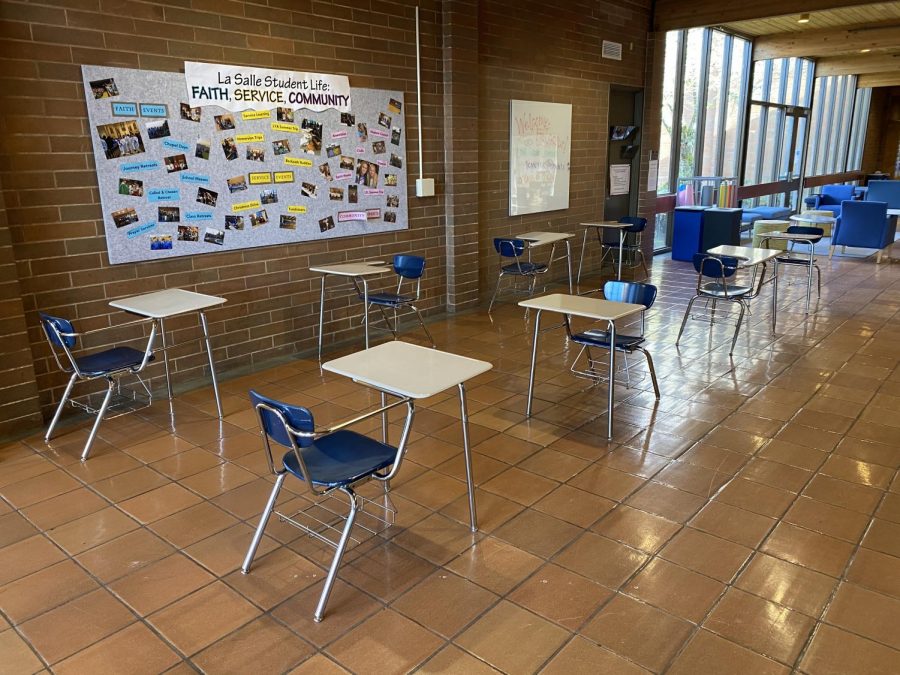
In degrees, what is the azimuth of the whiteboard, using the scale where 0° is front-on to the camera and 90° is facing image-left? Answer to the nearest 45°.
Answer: approximately 315°

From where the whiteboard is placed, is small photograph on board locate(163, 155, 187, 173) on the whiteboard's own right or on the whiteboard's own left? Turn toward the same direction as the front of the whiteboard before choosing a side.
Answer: on the whiteboard's own right

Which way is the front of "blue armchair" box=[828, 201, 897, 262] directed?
away from the camera

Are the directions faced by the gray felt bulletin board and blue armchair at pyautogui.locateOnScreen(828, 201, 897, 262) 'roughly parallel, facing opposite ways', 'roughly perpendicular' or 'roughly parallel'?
roughly perpendicular

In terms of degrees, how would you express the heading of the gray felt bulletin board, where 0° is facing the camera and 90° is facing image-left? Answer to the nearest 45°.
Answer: approximately 315°

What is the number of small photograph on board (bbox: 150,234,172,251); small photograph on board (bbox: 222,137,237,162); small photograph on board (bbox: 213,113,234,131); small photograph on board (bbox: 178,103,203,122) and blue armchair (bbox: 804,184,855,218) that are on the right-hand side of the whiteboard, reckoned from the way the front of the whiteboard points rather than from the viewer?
4

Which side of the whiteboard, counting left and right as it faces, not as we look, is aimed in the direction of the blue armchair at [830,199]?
left

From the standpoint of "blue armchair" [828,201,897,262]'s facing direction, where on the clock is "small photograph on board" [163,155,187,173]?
The small photograph on board is roughly at 7 o'clock from the blue armchair.

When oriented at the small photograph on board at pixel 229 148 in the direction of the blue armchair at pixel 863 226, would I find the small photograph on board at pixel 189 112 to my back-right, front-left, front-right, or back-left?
back-right

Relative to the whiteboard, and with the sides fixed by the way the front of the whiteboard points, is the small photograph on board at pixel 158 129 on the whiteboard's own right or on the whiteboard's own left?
on the whiteboard's own right
